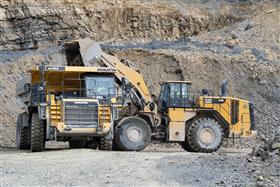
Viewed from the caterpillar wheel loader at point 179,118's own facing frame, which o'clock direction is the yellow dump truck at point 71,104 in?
The yellow dump truck is roughly at 11 o'clock from the caterpillar wheel loader.

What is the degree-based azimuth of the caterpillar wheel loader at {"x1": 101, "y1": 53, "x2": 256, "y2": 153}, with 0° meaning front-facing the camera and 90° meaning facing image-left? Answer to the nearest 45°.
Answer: approximately 90°
